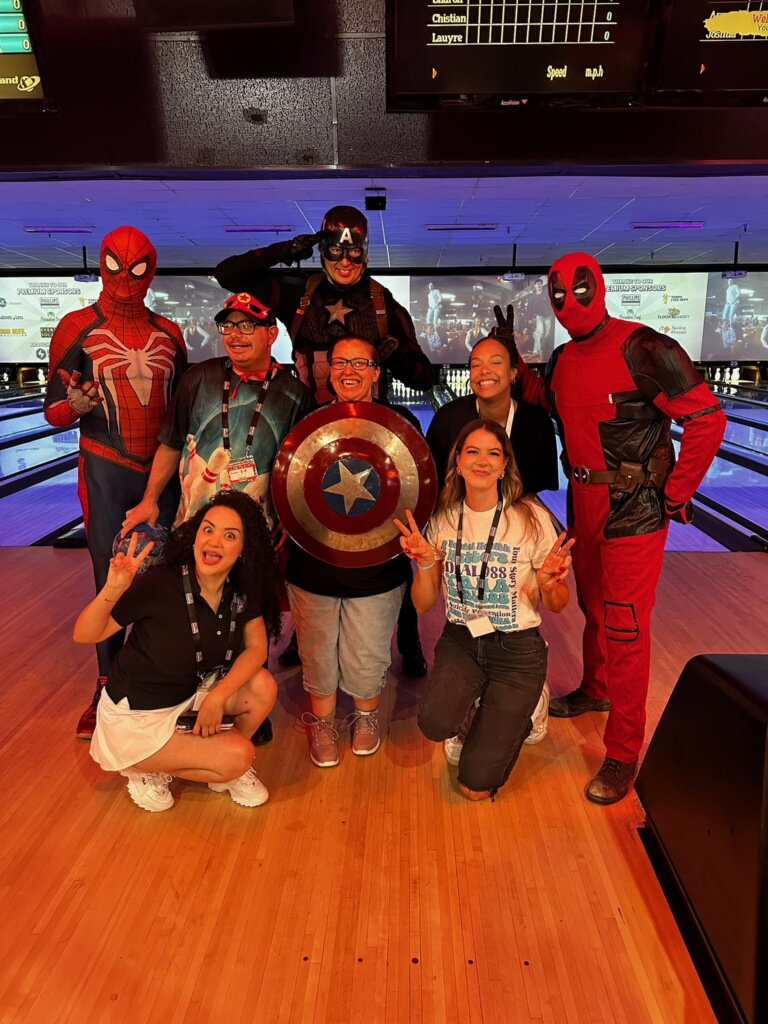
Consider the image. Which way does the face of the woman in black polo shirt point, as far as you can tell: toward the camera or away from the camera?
toward the camera

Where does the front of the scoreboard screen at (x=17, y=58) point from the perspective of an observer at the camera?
facing the viewer

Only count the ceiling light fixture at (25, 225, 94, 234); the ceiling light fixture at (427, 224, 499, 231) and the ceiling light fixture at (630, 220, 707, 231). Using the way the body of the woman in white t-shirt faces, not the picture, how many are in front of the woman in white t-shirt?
0

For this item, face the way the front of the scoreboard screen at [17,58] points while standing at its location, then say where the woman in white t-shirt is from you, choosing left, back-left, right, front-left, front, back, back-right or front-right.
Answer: front-left

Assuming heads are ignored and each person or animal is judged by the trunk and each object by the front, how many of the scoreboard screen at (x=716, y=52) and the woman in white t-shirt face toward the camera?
2

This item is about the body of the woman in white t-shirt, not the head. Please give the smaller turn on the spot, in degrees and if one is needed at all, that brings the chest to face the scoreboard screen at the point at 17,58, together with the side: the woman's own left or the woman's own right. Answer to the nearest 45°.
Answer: approximately 135° to the woman's own right

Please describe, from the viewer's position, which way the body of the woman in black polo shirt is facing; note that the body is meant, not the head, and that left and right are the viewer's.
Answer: facing the viewer and to the right of the viewer

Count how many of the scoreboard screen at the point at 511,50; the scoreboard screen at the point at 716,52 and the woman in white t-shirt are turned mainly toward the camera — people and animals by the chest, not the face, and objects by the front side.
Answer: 3

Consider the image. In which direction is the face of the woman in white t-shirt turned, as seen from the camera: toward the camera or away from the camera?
toward the camera

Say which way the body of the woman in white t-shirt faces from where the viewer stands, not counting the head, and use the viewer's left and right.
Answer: facing the viewer

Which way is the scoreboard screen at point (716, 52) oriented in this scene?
toward the camera

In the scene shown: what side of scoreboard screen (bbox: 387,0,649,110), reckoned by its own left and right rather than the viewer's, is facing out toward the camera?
front
